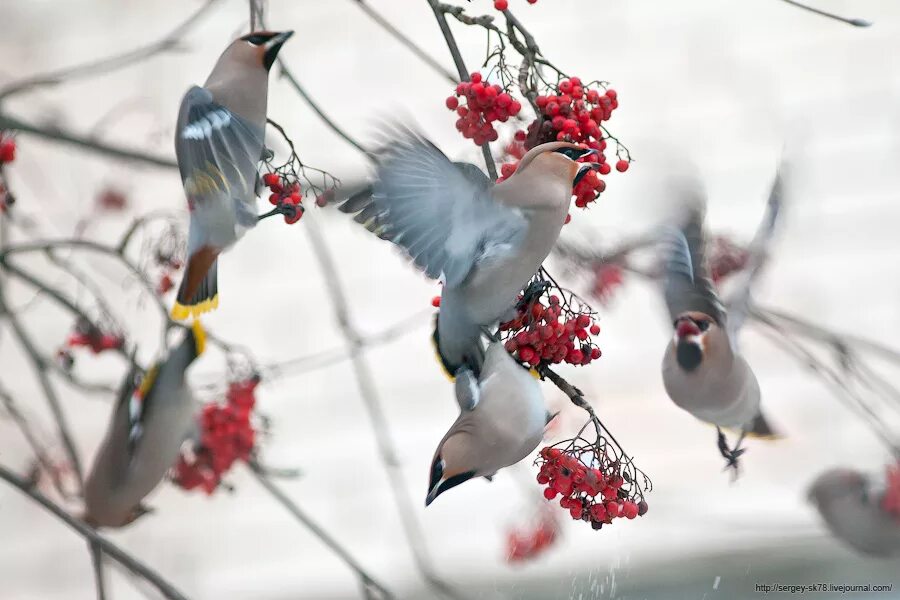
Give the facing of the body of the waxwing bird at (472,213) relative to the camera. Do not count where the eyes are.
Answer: to the viewer's right

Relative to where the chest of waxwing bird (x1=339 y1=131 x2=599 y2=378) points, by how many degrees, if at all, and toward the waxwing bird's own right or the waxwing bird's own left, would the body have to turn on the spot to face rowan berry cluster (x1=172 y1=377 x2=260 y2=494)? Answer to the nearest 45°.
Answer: approximately 135° to the waxwing bird's own left

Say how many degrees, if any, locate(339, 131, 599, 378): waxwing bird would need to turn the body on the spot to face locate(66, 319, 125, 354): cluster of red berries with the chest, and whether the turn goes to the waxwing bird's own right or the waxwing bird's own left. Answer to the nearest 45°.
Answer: approximately 135° to the waxwing bird's own left

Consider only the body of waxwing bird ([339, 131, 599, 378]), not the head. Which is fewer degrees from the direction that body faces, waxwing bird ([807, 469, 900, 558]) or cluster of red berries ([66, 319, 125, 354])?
the waxwing bird

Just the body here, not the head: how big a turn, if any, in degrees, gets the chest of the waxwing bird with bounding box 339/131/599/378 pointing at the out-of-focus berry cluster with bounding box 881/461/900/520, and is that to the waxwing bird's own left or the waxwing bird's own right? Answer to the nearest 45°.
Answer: approximately 45° to the waxwing bird's own left

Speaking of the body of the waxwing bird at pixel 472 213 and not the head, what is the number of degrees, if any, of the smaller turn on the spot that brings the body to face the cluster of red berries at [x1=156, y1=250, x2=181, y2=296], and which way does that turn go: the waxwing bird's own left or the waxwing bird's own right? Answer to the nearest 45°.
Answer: approximately 135° to the waxwing bird's own left
